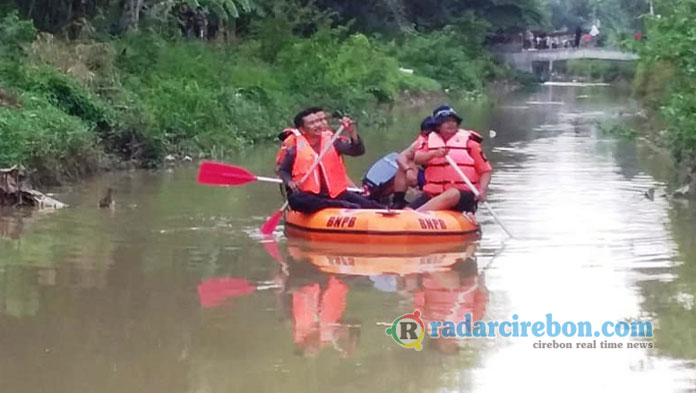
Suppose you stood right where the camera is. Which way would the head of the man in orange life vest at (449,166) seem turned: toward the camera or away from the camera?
toward the camera

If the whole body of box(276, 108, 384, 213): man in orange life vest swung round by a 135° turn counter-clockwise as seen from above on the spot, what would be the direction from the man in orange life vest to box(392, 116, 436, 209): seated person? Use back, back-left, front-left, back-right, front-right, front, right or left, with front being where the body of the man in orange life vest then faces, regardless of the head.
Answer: right

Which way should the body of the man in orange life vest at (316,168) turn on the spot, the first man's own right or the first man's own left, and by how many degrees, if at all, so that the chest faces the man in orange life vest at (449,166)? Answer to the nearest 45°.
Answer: approximately 45° to the first man's own left

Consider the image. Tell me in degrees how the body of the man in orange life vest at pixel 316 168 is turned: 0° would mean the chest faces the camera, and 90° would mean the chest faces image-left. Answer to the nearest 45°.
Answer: approximately 315°

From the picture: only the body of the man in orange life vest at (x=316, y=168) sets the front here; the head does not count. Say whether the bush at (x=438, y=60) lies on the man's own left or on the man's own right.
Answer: on the man's own left

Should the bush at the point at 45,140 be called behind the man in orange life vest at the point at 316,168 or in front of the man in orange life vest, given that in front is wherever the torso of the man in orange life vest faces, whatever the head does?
behind
